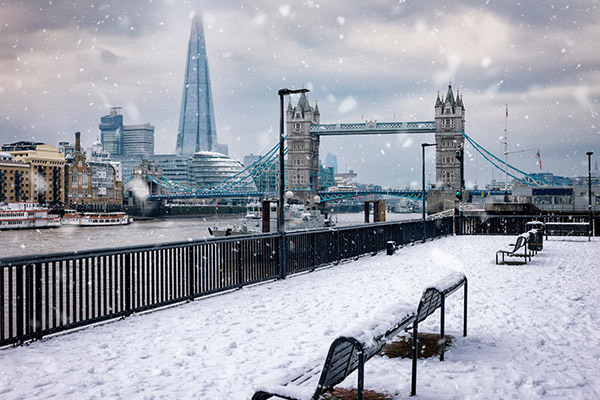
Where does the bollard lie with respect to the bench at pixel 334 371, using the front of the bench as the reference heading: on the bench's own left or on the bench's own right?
on the bench's own right

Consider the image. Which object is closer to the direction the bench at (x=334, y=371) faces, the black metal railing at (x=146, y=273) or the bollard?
the black metal railing

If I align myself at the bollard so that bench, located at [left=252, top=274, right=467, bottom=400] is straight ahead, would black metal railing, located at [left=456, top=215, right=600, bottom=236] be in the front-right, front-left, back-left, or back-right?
back-left

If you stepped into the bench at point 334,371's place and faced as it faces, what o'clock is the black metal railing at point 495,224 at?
The black metal railing is roughly at 2 o'clock from the bench.

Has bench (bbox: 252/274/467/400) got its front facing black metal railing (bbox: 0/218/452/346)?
yes

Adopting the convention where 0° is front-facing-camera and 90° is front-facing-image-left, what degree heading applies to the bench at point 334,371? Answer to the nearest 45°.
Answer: approximately 135°
